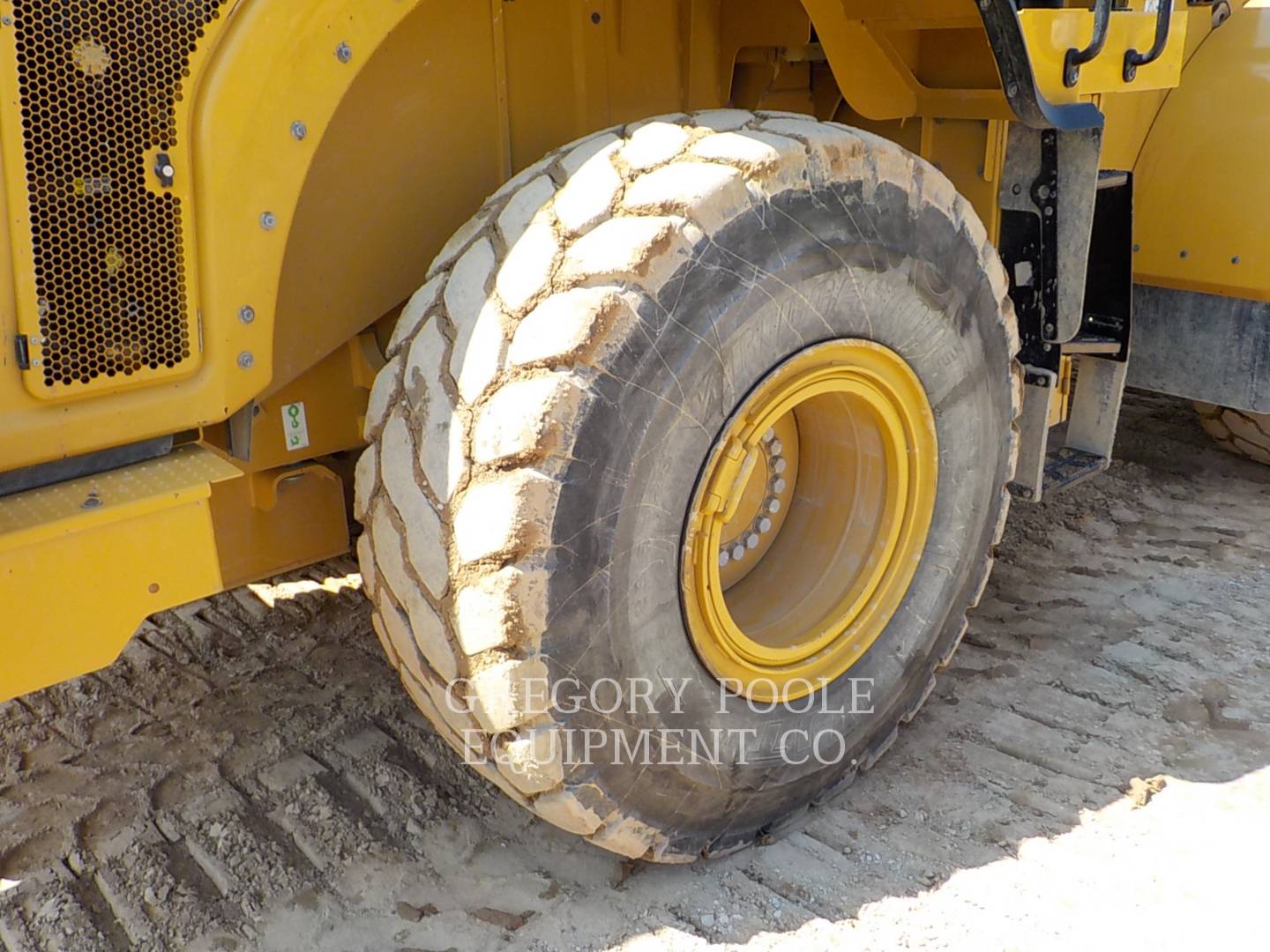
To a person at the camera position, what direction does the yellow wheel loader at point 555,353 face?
facing away from the viewer and to the right of the viewer
